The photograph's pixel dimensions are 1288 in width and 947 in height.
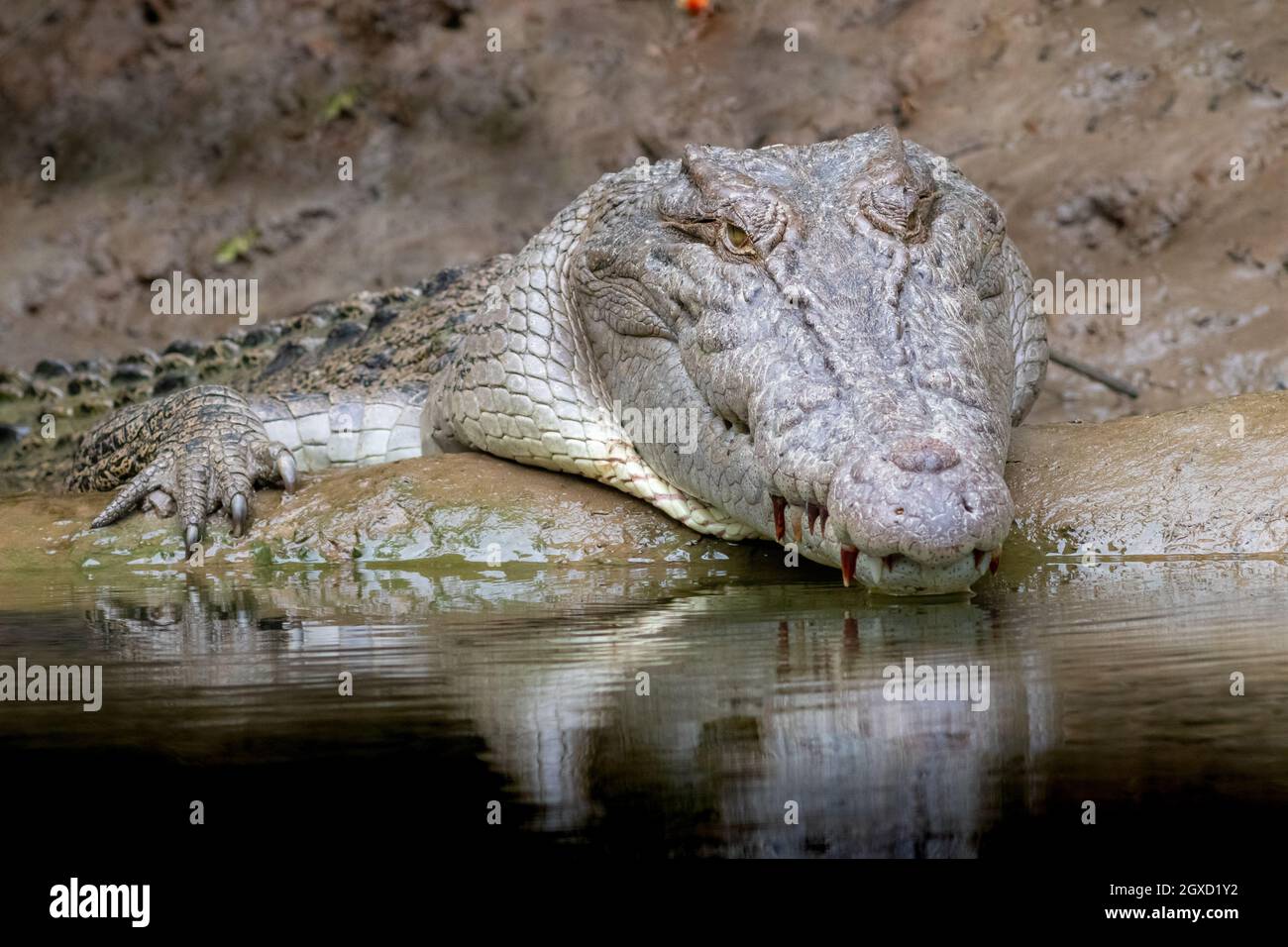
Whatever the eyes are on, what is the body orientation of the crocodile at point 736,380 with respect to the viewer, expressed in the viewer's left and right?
facing the viewer and to the right of the viewer

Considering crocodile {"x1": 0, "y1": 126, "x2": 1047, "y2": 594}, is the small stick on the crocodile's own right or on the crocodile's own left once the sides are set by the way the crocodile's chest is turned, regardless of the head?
on the crocodile's own left
